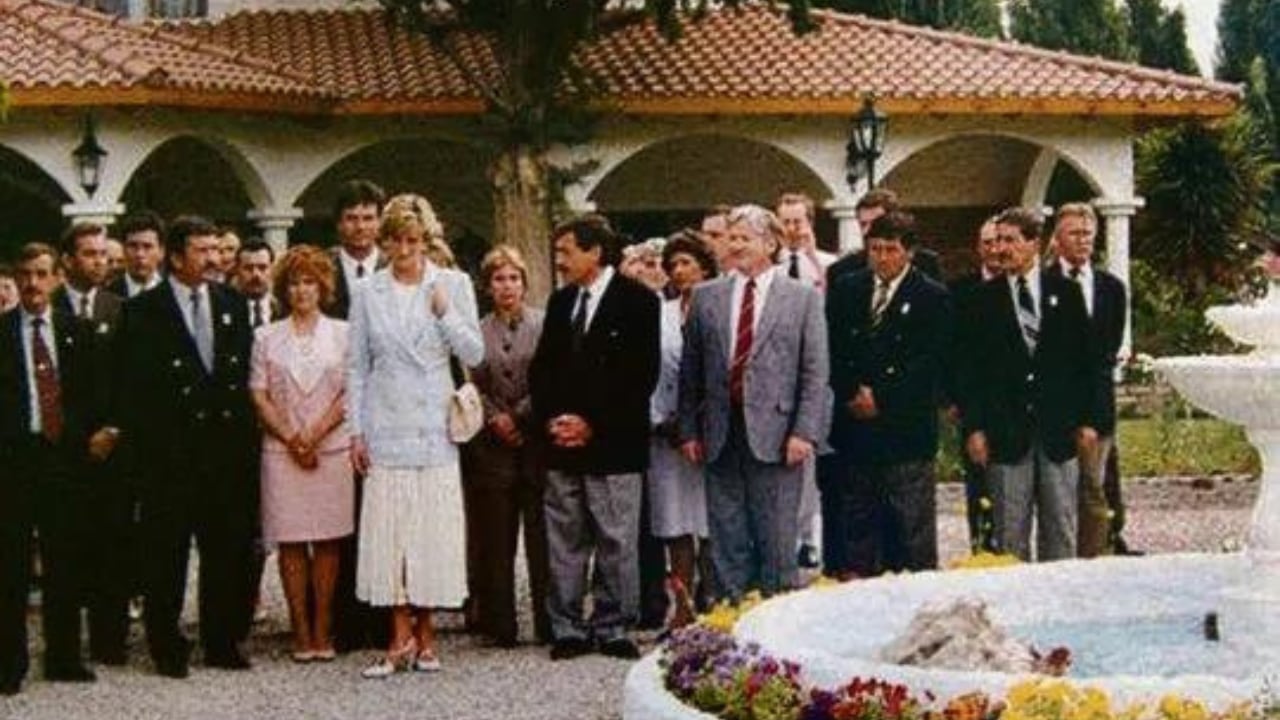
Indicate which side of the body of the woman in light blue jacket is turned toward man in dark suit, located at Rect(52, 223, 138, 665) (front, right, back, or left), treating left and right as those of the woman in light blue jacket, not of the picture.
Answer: right

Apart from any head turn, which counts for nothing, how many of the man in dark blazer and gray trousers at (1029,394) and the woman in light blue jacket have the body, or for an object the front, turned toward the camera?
2

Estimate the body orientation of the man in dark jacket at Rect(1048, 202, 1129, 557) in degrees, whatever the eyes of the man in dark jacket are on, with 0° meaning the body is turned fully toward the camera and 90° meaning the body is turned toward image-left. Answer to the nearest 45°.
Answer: approximately 45°

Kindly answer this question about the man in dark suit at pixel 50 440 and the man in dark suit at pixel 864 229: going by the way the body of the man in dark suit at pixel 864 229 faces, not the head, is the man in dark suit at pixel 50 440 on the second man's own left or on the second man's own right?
on the second man's own right

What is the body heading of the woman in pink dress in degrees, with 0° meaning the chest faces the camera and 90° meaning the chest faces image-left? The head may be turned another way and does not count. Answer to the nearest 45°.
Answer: approximately 0°

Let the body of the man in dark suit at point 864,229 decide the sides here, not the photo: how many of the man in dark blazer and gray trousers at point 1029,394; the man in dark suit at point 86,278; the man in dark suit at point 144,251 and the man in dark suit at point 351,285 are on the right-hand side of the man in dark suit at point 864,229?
3

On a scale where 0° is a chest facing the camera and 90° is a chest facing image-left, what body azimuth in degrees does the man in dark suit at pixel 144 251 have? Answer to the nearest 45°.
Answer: approximately 0°

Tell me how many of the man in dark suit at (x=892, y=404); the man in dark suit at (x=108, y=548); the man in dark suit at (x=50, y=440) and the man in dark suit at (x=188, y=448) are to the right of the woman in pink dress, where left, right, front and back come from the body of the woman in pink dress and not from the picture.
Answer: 3

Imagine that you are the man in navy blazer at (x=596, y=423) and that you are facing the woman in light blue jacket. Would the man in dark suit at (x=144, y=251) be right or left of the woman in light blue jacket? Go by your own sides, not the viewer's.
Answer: right
